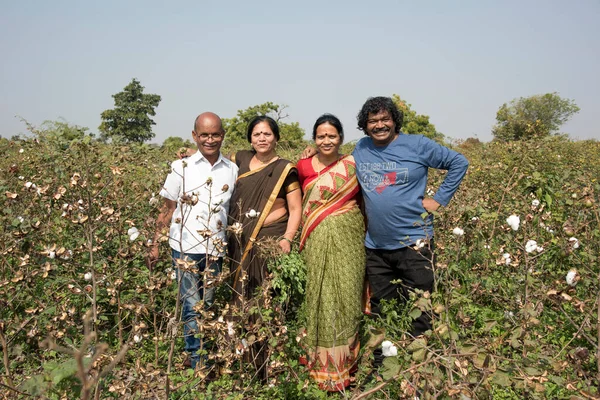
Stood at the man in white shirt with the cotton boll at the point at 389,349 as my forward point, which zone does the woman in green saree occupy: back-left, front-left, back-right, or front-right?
front-left

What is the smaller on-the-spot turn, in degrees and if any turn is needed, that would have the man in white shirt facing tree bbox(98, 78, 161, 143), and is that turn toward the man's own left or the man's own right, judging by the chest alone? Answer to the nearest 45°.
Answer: approximately 180°

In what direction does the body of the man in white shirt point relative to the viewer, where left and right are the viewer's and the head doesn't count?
facing the viewer

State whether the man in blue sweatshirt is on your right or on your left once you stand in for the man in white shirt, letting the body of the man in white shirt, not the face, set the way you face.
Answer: on your left

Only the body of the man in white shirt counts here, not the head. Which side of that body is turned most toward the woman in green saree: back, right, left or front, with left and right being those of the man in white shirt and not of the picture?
left

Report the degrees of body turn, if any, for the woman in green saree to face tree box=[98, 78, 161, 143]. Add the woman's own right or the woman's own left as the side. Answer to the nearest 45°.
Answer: approximately 135° to the woman's own right

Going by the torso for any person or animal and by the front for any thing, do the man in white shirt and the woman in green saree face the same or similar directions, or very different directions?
same or similar directions

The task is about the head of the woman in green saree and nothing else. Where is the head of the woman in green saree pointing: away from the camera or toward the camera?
toward the camera

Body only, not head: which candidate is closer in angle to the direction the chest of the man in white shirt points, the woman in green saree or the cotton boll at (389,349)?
the cotton boll

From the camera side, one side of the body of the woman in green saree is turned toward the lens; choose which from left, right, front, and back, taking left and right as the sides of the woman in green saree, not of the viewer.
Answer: front

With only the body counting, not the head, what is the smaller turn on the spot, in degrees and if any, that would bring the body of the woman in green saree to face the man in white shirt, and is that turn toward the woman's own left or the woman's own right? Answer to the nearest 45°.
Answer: approximately 90° to the woman's own right

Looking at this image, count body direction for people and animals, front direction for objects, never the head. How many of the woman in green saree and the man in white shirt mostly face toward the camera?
2

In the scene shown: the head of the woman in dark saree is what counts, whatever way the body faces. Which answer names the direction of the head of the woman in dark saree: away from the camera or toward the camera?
toward the camera
